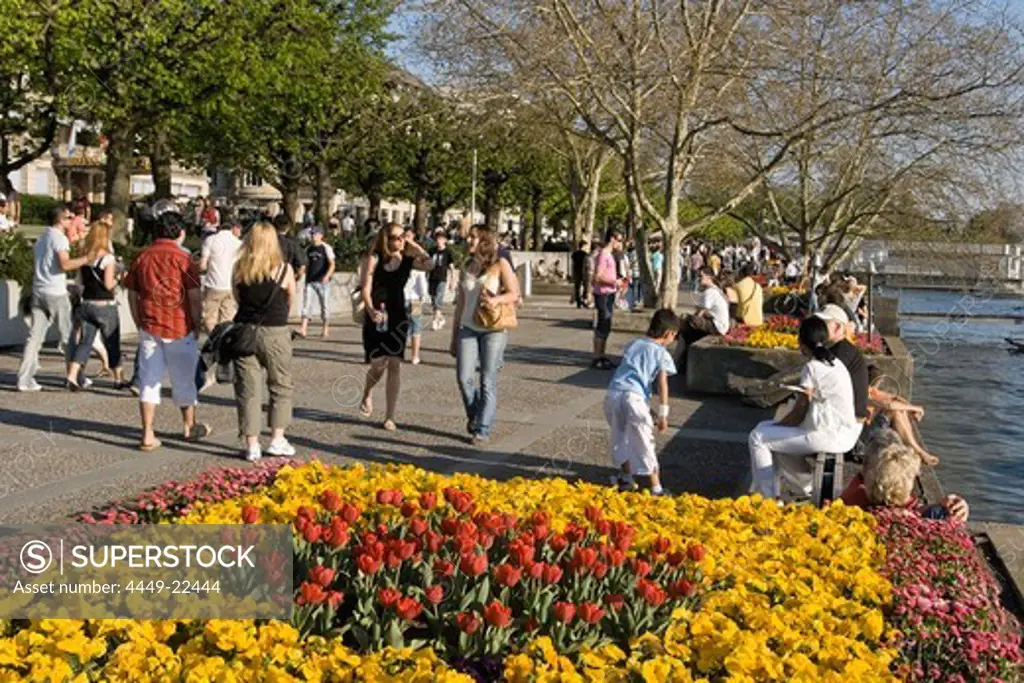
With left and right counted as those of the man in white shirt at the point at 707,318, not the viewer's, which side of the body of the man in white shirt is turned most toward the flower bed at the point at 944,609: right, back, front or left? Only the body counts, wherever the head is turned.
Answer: left

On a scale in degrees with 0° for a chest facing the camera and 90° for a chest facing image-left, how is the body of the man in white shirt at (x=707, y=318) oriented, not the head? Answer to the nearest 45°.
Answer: approximately 90°

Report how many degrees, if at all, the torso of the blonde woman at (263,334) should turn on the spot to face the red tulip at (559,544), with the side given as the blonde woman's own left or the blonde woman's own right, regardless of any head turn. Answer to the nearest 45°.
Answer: approximately 180°

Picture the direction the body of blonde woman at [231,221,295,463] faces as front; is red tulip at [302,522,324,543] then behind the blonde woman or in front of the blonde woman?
behind

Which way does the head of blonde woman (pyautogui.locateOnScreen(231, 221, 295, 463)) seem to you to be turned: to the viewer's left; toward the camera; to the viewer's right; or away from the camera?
away from the camera

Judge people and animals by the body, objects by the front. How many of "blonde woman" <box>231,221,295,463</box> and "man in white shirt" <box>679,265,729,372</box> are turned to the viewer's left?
1

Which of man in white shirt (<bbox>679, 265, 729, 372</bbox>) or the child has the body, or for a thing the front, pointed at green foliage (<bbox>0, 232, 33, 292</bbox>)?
the man in white shirt

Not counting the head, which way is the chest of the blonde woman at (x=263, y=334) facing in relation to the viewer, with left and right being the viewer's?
facing away from the viewer

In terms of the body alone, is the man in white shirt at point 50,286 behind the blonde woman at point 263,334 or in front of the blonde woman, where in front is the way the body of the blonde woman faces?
in front

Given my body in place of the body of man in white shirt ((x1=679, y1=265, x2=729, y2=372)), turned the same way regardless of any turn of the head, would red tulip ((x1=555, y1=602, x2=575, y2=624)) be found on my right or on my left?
on my left

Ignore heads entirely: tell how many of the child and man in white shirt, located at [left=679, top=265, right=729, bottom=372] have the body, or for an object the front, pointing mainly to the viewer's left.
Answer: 1

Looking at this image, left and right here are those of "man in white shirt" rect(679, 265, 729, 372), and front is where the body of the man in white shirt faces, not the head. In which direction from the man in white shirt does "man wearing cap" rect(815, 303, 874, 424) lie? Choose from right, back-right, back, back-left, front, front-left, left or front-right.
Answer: left
